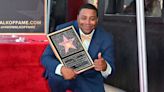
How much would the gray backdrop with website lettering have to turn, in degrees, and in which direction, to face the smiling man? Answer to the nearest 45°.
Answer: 0° — it already faces them

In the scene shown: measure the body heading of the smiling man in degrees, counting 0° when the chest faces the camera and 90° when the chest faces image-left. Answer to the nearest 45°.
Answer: approximately 0°

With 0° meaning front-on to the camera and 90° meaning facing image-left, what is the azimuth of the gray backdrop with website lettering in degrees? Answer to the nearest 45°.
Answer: approximately 0°

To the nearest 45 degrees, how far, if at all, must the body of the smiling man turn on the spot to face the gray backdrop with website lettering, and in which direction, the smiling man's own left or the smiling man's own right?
approximately 135° to the smiling man's own right

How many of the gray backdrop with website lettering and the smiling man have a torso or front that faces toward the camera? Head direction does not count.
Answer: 2
